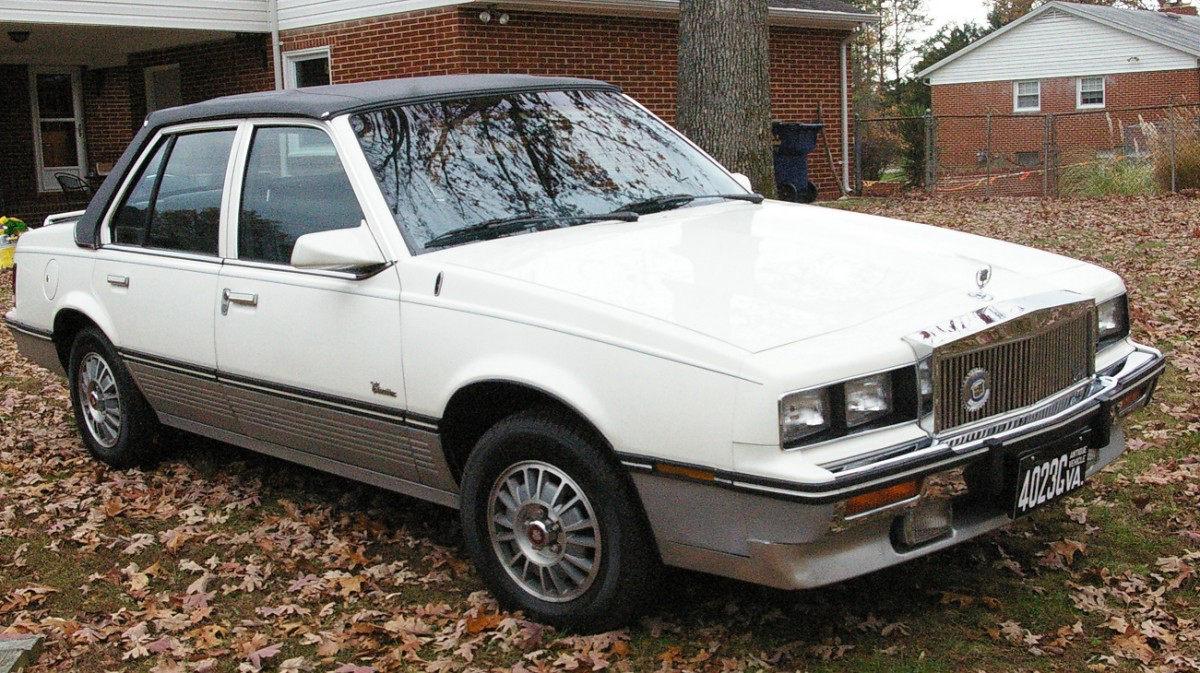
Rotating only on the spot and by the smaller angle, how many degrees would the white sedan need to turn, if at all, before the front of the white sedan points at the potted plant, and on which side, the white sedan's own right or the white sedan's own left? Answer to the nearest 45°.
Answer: approximately 180°

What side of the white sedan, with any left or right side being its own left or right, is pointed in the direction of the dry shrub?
left

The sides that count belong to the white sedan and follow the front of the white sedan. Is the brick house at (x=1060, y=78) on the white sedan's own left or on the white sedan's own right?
on the white sedan's own left

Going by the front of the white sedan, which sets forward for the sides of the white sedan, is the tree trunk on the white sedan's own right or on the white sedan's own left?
on the white sedan's own left

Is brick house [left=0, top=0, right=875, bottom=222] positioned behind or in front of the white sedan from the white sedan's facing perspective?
behind

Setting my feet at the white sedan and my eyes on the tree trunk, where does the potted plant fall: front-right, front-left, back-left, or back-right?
front-left

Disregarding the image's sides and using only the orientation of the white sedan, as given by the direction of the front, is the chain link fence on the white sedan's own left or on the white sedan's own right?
on the white sedan's own left

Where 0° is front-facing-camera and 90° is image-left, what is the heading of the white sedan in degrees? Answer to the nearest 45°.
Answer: approximately 315°
